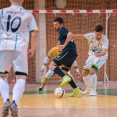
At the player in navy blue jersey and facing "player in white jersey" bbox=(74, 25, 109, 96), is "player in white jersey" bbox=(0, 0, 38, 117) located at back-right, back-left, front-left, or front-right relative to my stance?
back-right

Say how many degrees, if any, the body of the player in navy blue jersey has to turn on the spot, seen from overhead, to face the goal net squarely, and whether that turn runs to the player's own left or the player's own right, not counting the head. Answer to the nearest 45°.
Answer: approximately 90° to the player's own right

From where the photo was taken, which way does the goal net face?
toward the camera

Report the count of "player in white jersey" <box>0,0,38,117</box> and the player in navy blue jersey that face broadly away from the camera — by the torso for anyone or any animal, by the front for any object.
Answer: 1

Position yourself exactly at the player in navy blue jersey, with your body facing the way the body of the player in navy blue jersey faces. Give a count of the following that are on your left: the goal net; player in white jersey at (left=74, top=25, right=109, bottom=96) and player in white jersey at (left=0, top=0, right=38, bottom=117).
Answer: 1

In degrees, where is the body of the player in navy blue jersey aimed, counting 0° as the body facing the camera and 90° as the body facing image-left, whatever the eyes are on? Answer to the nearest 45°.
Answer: approximately 90°

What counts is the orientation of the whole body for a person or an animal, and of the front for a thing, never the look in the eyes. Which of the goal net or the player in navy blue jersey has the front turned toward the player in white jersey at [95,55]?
the goal net

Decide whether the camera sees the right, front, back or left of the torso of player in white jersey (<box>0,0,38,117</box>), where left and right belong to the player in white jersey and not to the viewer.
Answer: back

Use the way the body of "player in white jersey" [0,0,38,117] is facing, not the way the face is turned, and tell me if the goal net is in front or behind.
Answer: in front

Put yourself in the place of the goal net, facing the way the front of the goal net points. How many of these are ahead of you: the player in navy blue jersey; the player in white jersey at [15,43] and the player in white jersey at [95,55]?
3

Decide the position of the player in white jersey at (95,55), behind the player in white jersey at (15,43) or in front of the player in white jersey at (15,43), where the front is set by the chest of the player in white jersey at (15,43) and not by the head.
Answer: in front

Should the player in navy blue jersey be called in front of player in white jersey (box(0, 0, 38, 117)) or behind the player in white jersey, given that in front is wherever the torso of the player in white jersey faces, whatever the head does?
in front

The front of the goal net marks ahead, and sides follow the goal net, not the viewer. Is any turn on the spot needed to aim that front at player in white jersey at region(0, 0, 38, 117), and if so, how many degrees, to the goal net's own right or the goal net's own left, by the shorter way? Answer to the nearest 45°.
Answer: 0° — it already faces them
